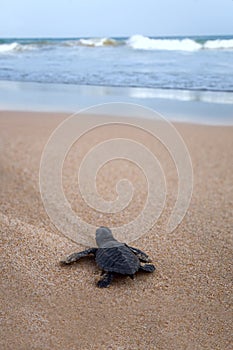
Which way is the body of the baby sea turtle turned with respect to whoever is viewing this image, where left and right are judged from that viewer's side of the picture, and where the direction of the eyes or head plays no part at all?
facing away from the viewer and to the left of the viewer
